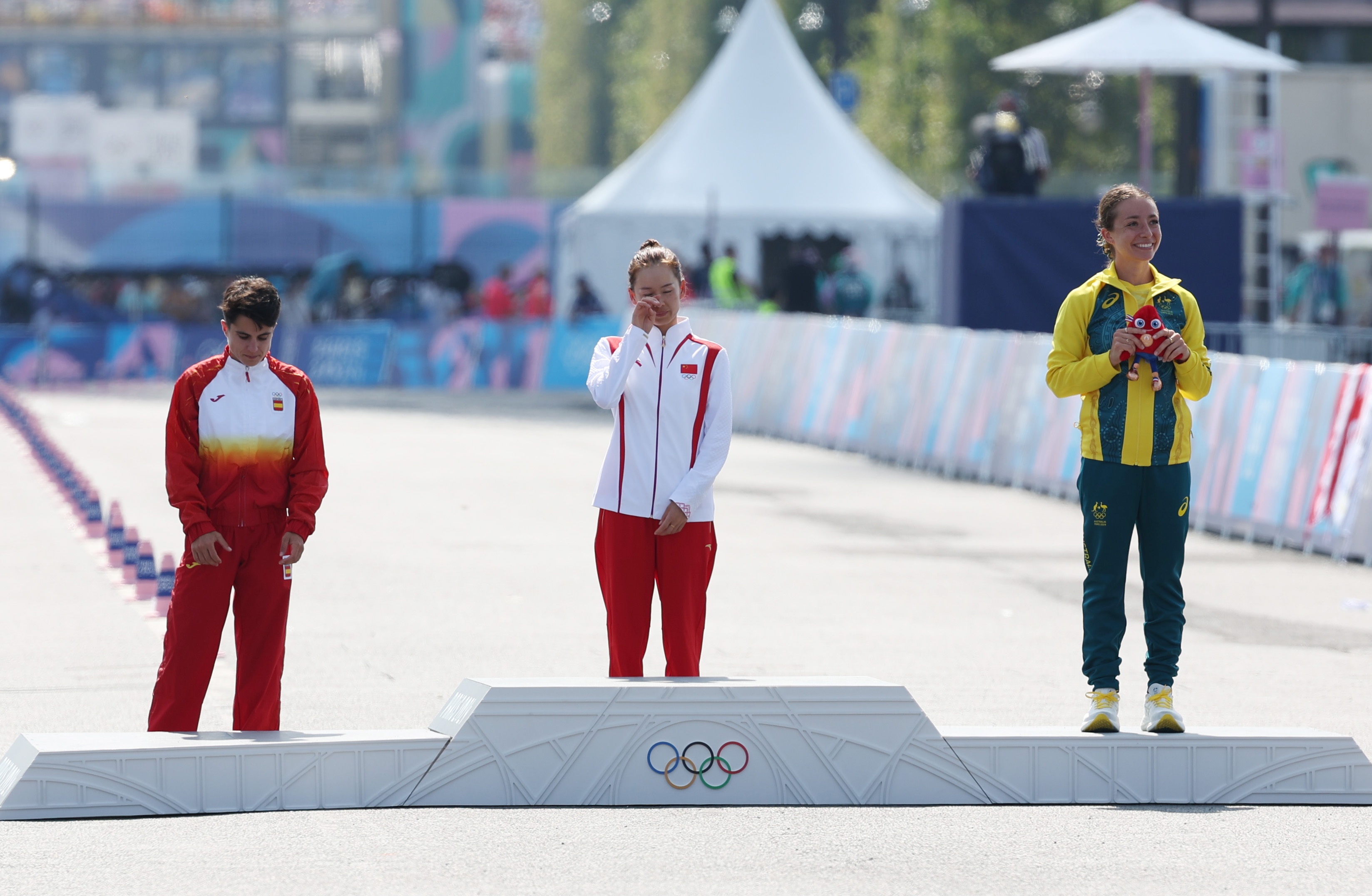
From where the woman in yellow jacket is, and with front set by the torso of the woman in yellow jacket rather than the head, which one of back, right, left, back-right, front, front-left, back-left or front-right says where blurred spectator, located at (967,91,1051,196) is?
back

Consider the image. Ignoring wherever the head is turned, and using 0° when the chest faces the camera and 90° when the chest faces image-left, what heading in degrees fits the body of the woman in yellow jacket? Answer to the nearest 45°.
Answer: approximately 0°

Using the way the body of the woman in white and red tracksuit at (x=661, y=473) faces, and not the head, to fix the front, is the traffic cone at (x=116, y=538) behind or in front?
behind

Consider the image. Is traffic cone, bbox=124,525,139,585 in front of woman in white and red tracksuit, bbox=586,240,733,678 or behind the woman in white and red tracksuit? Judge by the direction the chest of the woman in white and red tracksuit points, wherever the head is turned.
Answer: behind

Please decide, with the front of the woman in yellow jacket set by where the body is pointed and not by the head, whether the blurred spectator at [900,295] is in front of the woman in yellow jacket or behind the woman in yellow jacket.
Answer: behind

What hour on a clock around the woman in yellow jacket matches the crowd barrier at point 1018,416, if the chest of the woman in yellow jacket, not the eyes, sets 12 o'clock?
The crowd barrier is roughly at 6 o'clock from the woman in yellow jacket.
